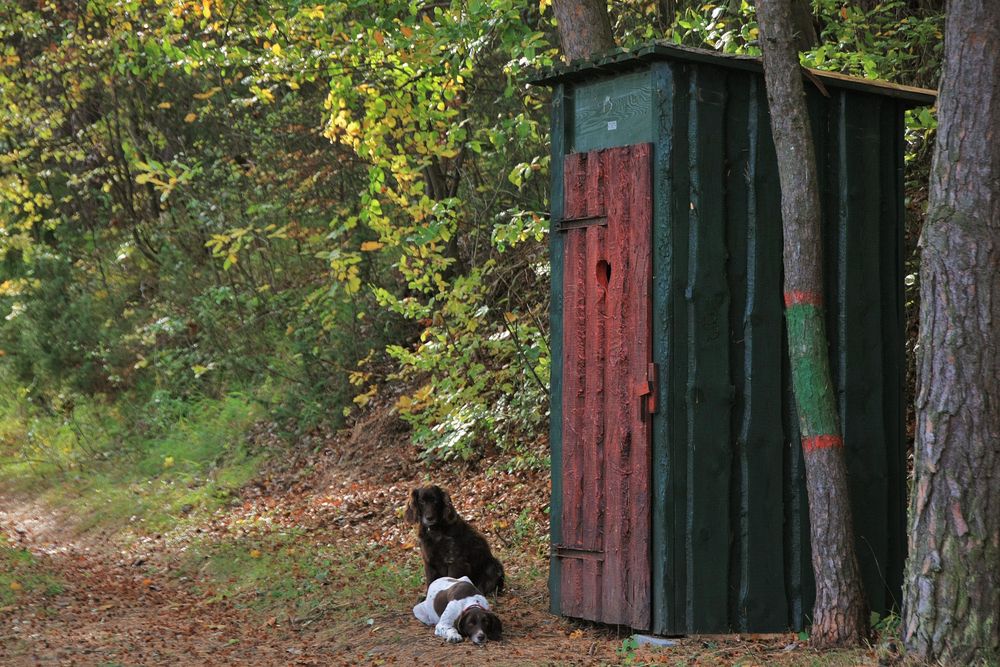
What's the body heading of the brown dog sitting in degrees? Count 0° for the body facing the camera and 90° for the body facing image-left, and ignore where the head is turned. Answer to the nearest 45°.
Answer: approximately 45°

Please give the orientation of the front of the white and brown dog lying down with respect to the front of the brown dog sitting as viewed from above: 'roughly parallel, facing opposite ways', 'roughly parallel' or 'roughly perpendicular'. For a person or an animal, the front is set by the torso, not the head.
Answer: roughly perpendicular

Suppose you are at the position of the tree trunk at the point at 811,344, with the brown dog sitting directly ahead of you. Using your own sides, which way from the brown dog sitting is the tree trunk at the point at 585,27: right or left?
right

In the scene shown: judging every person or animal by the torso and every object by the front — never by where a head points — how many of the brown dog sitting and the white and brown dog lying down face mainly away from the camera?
0

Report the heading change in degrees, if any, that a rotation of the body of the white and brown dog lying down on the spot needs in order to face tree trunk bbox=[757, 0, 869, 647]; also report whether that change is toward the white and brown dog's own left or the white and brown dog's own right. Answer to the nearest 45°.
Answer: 0° — it already faces it

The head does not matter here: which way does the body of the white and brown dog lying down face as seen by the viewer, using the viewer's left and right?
facing the viewer and to the right of the viewer

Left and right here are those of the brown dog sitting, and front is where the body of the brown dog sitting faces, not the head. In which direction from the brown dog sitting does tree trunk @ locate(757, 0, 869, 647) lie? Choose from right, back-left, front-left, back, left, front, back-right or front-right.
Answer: left

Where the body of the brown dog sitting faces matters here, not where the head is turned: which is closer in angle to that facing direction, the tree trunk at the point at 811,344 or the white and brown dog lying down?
the white and brown dog lying down

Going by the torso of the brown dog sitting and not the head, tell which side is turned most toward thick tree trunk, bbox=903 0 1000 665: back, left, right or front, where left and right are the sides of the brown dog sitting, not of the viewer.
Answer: left
